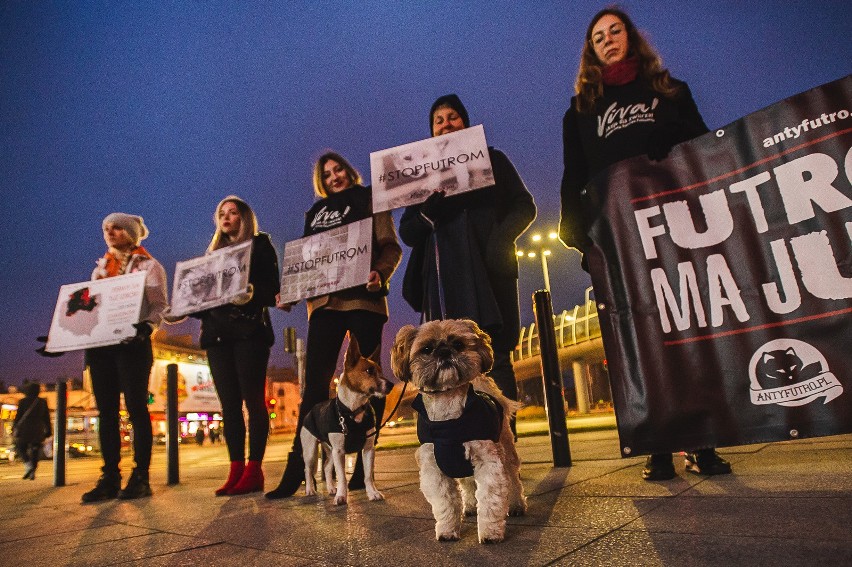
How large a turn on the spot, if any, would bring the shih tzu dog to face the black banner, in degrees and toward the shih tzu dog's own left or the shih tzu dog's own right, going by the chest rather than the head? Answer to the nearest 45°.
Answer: approximately 90° to the shih tzu dog's own left

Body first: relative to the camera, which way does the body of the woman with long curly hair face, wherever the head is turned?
toward the camera

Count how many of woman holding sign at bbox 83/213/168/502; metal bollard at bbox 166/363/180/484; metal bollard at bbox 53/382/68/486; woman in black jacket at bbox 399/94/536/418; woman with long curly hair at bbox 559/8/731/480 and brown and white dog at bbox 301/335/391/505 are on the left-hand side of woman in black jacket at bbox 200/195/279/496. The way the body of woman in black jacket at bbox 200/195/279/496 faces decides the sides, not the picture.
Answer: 3

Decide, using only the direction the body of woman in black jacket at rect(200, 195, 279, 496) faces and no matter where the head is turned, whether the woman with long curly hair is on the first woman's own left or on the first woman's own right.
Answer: on the first woman's own left

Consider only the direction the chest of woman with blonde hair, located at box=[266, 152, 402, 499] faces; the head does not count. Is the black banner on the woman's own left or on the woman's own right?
on the woman's own left

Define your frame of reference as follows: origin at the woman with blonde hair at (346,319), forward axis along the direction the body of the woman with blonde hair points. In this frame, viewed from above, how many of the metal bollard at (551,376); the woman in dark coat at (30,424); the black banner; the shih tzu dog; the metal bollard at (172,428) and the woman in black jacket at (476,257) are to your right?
2

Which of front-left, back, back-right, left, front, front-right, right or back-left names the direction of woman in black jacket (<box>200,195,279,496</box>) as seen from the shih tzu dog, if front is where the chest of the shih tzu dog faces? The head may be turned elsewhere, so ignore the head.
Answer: back-right

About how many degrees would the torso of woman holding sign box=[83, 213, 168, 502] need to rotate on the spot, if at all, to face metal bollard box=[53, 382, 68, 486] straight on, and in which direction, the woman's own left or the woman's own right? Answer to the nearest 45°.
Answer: approximately 135° to the woman's own right

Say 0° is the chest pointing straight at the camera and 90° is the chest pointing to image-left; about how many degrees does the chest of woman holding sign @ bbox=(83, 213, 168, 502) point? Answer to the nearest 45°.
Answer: approximately 45°

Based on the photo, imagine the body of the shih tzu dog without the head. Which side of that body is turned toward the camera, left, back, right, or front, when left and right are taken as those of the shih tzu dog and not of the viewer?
front

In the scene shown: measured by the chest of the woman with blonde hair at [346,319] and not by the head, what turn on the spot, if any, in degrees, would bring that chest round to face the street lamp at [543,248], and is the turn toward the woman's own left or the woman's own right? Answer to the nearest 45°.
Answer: approximately 180°

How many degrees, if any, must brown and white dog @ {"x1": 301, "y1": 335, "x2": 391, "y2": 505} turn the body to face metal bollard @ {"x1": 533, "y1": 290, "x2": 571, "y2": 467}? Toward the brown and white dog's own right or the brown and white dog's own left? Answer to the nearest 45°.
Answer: approximately 45° to the brown and white dog's own left
